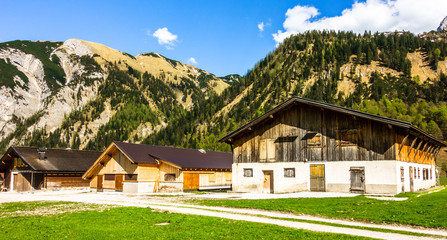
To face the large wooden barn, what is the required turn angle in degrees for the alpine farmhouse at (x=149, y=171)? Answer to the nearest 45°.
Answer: approximately 90° to its left

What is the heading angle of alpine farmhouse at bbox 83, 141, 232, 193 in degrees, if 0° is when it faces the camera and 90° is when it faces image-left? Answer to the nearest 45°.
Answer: approximately 45°
